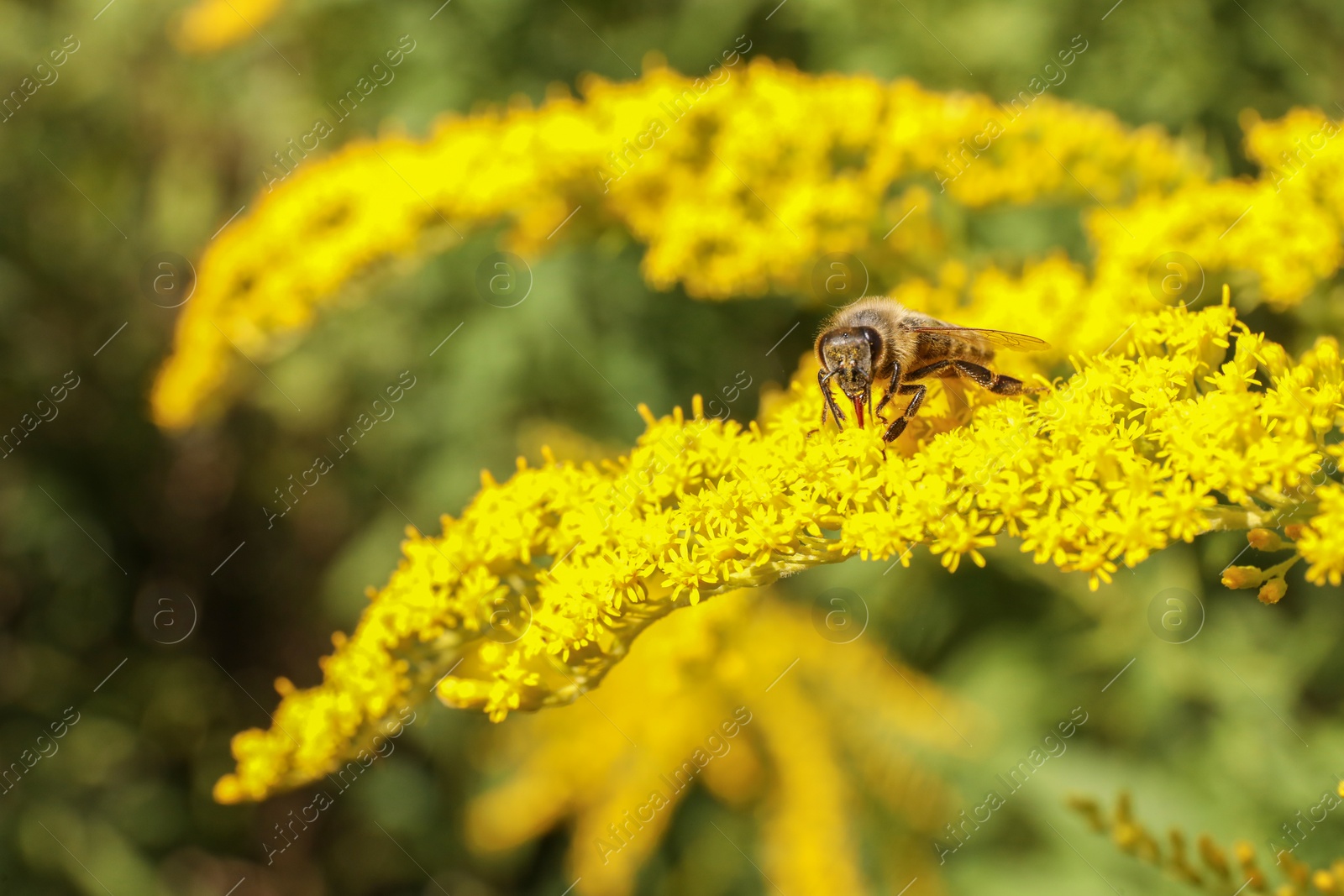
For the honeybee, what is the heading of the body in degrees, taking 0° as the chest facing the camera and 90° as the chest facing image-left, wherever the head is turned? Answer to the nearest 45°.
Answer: approximately 45°

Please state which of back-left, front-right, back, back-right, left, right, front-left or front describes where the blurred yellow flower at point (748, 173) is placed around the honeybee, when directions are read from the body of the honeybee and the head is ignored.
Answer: back-right

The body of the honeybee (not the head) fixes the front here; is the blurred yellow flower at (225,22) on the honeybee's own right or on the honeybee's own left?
on the honeybee's own right
